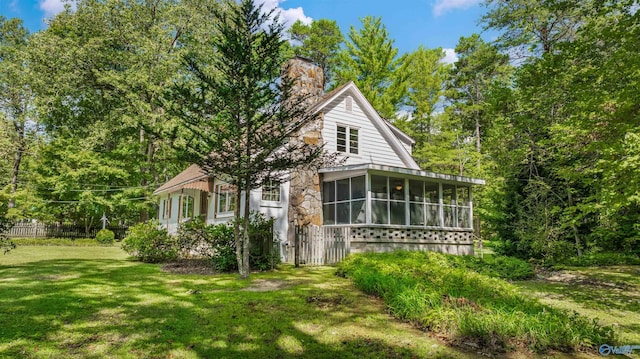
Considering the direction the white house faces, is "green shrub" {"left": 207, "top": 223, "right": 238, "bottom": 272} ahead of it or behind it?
ahead

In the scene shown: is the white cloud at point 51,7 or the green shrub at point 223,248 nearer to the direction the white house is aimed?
the green shrub

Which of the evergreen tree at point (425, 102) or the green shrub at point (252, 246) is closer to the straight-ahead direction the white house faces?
the green shrub

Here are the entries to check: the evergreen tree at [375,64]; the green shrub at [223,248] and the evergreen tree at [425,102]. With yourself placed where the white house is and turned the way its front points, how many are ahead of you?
1

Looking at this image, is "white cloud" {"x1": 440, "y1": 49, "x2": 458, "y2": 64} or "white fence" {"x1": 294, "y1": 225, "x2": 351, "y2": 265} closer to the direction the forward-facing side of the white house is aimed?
the white fence

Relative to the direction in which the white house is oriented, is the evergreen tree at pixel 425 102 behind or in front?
behind

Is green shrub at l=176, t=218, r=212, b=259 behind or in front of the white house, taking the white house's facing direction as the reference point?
in front
